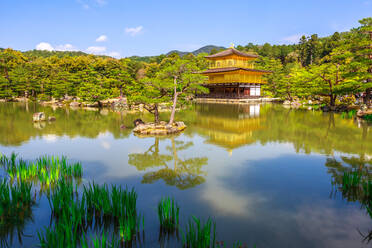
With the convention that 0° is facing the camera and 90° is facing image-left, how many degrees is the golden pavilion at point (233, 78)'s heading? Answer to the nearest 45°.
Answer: approximately 45°

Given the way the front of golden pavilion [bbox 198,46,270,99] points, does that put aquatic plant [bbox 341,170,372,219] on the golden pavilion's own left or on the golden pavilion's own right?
on the golden pavilion's own left

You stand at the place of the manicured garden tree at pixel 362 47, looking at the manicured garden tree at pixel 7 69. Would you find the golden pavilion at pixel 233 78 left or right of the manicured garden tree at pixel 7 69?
right

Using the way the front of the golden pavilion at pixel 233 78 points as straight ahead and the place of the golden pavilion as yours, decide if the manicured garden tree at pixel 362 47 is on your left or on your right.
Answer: on your left
